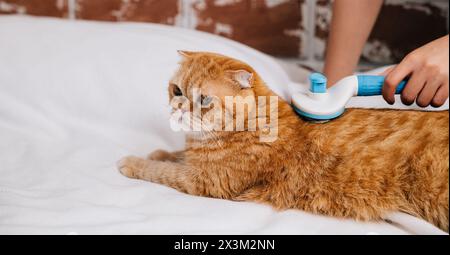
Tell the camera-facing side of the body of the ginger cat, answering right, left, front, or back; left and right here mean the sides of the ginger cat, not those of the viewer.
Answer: left
